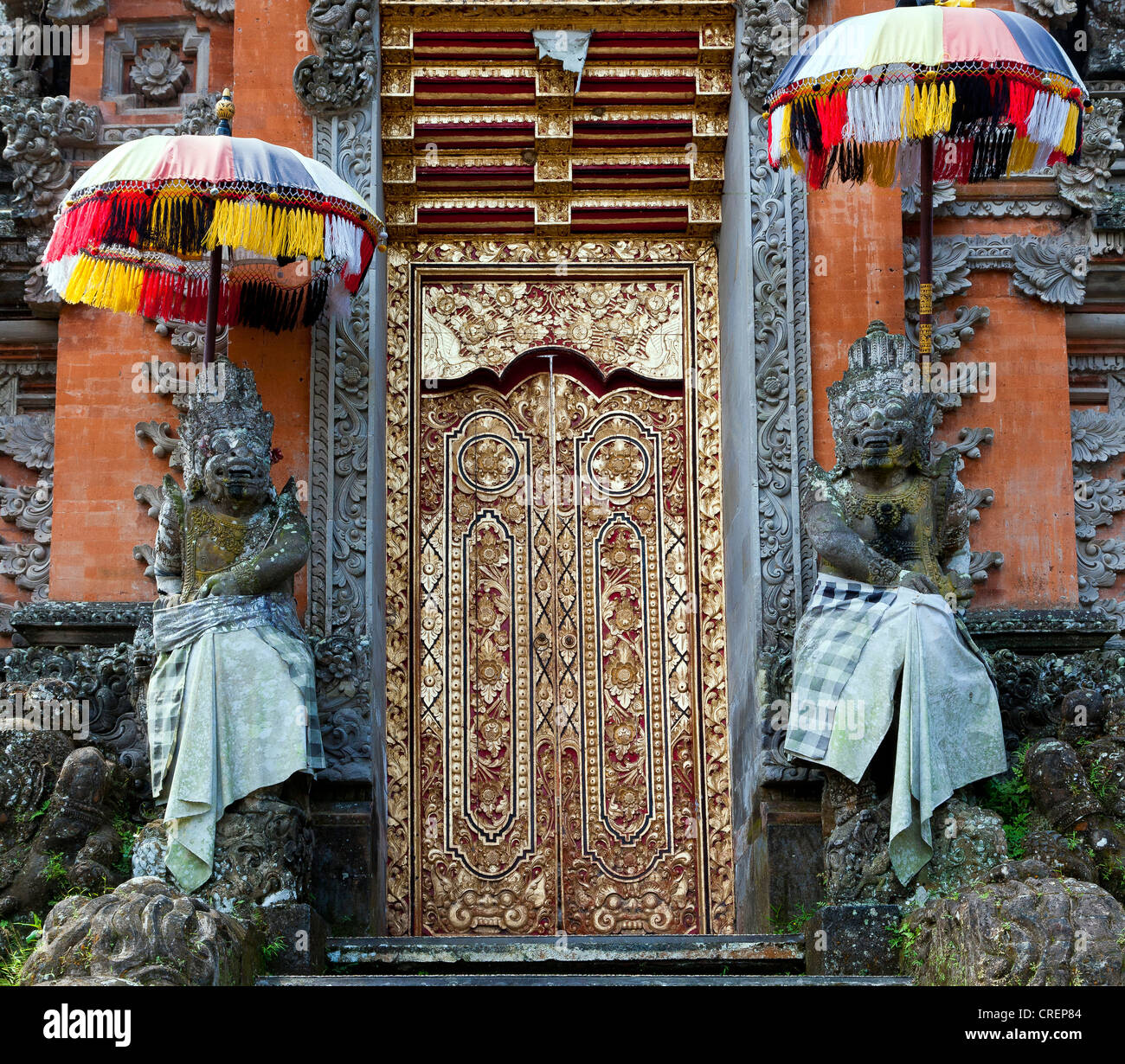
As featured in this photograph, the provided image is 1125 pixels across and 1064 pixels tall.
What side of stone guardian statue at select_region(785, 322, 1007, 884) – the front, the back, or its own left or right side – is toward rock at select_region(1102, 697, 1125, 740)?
left

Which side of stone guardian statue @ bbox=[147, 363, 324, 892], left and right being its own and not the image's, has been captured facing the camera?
front

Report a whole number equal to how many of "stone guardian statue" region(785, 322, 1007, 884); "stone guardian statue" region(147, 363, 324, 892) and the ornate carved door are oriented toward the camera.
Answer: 3

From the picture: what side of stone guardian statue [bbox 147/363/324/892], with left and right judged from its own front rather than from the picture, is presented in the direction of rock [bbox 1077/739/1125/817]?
left

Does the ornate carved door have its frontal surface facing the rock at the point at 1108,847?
no

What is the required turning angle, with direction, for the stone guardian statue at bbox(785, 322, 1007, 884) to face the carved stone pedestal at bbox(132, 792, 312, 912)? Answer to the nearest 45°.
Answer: approximately 90° to its right

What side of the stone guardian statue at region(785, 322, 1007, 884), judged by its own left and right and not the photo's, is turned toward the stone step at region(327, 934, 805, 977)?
right

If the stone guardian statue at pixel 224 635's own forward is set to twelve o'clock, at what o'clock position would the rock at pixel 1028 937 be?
The rock is roughly at 10 o'clock from the stone guardian statue.

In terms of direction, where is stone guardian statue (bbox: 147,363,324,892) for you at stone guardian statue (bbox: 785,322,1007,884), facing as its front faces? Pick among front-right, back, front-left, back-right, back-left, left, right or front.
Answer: right

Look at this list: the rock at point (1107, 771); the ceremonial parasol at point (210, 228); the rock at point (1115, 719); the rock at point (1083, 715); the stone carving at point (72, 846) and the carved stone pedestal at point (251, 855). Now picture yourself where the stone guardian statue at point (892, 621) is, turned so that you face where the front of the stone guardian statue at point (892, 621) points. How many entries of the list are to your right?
3

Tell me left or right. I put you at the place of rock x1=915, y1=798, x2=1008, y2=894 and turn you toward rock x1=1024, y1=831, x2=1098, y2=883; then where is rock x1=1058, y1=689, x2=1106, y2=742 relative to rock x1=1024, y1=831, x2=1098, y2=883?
left

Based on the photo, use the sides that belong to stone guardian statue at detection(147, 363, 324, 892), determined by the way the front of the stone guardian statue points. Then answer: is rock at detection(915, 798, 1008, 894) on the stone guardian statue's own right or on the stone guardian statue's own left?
on the stone guardian statue's own left

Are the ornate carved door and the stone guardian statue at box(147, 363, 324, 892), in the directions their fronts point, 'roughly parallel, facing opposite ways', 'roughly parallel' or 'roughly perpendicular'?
roughly parallel

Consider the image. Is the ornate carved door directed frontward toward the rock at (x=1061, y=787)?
no

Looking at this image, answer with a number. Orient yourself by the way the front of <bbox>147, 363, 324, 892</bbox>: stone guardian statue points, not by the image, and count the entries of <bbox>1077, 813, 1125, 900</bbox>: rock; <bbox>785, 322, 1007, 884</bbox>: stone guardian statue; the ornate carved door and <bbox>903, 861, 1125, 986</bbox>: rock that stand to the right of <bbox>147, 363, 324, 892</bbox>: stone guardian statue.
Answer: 0

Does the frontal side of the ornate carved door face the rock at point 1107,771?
no

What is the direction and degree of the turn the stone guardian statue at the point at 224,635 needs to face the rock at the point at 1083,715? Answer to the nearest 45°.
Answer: approximately 90° to its left

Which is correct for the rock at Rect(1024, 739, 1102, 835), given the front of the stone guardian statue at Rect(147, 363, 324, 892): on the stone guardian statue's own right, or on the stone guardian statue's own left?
on the stone guardian statue's own left

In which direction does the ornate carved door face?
toward the camera
